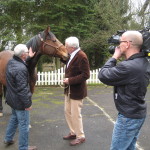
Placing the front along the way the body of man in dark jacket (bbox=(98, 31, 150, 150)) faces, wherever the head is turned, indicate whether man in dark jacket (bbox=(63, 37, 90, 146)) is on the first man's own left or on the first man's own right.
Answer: on the first man's own right

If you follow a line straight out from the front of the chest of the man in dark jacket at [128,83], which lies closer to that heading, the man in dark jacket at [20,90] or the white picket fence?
the man in dark jacket

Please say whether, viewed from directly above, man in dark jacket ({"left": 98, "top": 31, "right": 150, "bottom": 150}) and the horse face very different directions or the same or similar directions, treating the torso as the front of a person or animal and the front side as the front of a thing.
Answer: very different directions

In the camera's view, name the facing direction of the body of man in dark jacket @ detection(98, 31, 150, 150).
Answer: to the viewer's left

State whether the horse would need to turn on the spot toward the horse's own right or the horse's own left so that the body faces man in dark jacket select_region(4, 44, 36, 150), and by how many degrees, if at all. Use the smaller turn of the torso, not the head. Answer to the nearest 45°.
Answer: approximately 90° to the horse's own right

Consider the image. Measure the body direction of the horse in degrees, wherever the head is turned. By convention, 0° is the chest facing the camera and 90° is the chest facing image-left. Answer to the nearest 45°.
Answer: approximately 270°

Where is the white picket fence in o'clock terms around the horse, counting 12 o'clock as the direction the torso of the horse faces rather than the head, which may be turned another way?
The white picket fence is roughly at 9 o'clock from the horse.

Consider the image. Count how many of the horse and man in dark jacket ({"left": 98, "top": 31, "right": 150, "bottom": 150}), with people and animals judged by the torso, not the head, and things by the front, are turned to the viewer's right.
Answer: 1
